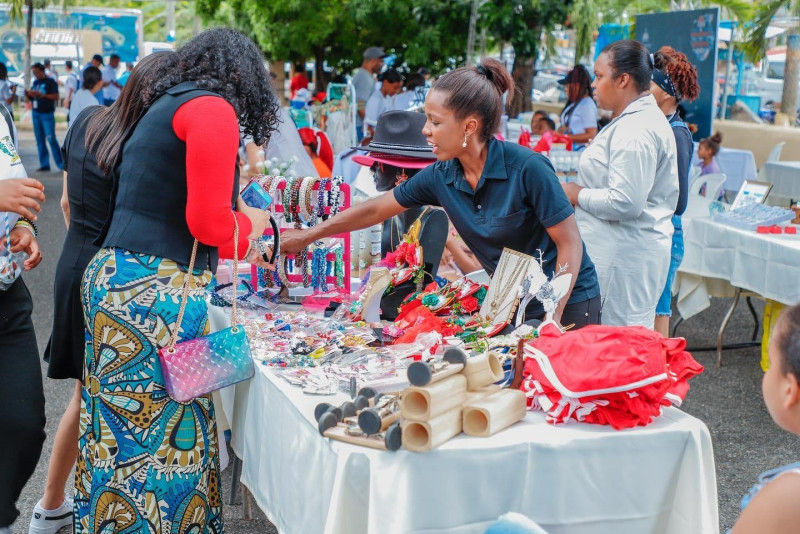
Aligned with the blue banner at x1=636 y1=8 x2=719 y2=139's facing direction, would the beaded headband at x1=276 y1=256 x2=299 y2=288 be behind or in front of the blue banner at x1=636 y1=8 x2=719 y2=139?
in front

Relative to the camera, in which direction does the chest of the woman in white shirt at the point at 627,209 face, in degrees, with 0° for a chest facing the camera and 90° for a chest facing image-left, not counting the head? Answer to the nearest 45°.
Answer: approximately 90°

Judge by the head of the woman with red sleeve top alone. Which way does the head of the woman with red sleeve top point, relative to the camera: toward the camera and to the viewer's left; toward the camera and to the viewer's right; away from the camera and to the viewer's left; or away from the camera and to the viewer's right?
away from the camera and to the viewer's right

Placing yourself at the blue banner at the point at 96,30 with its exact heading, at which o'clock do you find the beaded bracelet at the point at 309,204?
The beaded bracelet is roughly at 12 o'clock from the blue banner.

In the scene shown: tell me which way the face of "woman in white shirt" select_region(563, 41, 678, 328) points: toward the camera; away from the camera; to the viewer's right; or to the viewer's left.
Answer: to the viewer's left

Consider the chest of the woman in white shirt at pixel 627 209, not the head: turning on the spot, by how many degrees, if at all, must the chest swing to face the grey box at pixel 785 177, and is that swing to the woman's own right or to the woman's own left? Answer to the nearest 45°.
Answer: approximately 90° to the woman's own right

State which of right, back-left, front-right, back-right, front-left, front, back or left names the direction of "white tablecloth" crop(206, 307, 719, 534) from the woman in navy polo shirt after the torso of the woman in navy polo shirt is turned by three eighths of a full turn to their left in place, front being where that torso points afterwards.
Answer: right

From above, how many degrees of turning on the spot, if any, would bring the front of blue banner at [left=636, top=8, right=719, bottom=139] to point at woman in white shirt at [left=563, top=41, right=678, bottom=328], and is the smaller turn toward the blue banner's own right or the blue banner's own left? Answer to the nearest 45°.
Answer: approximately 45° to the blue banner's own left
